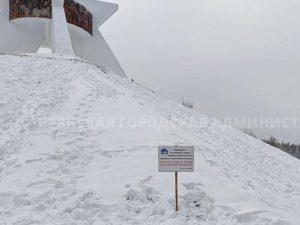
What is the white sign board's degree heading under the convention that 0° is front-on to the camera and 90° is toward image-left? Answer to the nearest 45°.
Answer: approximately 0°

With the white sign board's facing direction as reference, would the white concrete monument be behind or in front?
behind
